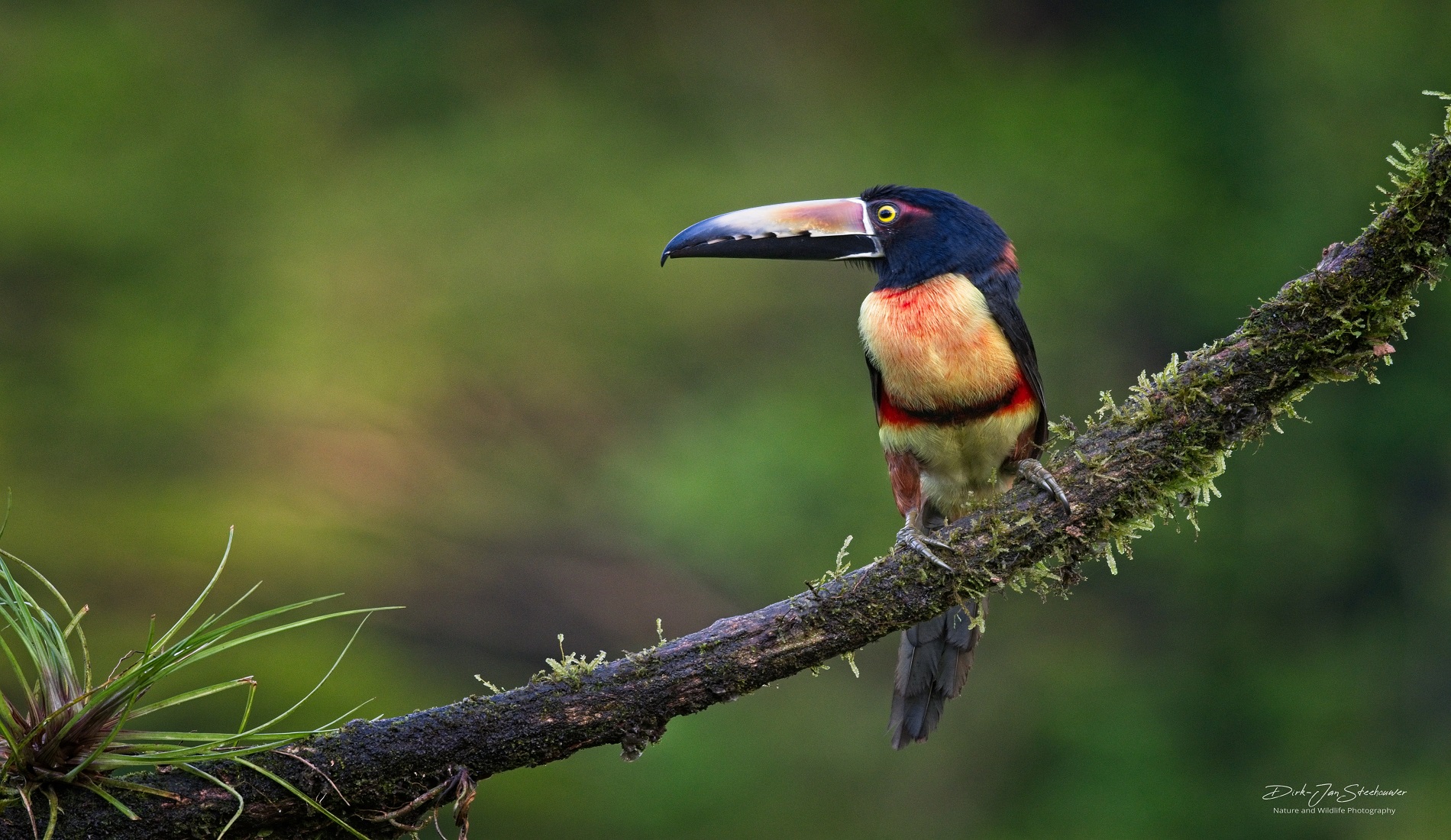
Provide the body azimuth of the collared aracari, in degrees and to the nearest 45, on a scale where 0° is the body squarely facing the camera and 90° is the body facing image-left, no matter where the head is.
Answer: approximately 0°

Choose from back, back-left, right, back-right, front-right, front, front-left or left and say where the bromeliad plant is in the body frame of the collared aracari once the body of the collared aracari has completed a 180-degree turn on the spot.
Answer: back-left
